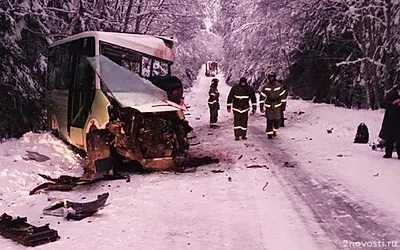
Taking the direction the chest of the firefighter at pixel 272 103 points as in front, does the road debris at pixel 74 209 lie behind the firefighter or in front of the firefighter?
in front

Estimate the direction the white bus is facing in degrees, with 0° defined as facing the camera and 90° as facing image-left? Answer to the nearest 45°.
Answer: approximately 315°

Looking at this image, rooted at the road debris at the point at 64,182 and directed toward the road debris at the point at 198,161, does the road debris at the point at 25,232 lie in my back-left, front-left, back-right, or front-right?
back-right

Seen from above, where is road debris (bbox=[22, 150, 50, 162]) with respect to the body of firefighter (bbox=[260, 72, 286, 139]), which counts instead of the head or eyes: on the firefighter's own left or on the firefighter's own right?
on the firefighter's own right

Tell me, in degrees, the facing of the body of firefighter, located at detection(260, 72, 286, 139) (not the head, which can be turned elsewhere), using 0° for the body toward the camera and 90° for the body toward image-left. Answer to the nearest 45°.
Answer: approximately 0°

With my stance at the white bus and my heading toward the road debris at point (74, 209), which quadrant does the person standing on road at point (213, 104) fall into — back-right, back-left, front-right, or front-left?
back-left

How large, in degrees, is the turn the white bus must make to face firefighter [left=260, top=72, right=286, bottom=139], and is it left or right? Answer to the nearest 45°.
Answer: approximately 90° to its left

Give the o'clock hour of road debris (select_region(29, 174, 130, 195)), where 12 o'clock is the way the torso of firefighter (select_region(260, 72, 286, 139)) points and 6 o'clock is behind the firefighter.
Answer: The road debris is roughly at 1 o'clock from the firefighter.
